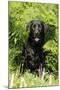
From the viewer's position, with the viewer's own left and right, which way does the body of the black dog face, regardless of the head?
facing the viewer
